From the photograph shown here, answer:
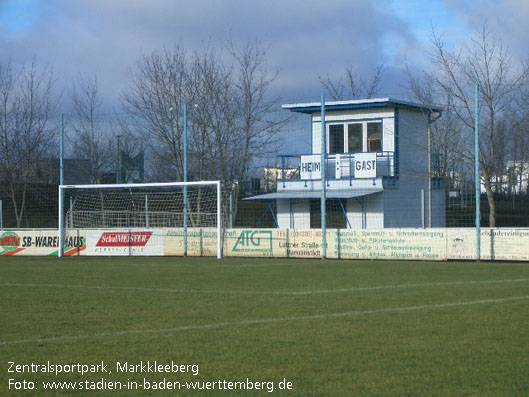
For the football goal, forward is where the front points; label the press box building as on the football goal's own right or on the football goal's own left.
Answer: on the football goal's own left

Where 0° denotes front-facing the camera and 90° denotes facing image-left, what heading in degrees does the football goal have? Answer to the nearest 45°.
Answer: approximately 0°

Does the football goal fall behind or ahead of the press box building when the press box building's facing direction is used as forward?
ahead

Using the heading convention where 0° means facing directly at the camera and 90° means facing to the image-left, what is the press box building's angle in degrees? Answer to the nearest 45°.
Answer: approximately 45°

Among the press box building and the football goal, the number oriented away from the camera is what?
0
